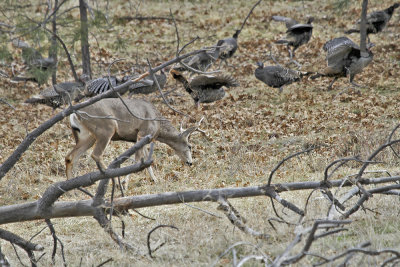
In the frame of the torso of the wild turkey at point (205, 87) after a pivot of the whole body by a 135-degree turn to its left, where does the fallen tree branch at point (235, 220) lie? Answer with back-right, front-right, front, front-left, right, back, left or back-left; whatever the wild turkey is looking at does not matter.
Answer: front-right

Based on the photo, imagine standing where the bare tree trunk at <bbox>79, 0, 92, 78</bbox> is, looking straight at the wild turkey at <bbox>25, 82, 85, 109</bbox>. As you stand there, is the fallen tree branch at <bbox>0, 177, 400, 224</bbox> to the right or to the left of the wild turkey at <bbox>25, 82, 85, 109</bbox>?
left

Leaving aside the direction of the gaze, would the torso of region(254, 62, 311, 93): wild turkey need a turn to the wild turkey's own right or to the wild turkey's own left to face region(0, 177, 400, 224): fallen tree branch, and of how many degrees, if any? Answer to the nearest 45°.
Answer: approximately 90° to the wild turkey's own left

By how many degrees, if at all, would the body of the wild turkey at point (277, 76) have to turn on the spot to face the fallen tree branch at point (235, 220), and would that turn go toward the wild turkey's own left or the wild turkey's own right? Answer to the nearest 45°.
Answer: approximately 90° to the wild turkey's own left

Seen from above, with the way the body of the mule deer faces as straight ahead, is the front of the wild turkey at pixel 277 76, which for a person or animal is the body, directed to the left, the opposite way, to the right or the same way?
the opposite way

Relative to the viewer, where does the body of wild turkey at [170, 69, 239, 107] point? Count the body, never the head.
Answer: to the viewer's left

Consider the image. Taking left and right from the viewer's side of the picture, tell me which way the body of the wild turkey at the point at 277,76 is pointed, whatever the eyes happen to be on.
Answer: facing to the left of the viewer

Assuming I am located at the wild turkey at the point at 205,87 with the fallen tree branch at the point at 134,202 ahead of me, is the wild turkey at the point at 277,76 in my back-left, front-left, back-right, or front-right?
back-left

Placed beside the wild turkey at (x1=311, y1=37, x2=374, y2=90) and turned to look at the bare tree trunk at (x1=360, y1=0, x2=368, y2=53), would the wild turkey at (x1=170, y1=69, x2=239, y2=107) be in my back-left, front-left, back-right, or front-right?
back-left

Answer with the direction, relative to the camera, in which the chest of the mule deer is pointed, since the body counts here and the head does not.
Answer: to the viewer's right

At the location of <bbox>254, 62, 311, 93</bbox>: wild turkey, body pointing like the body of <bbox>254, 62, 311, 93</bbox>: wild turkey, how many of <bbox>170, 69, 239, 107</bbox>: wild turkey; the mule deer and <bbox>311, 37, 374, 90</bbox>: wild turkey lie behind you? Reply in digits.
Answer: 1

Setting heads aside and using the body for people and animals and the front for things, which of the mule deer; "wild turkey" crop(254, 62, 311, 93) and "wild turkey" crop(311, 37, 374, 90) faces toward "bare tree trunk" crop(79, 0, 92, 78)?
"wild turkey" crop(254, 62, 311, 93)

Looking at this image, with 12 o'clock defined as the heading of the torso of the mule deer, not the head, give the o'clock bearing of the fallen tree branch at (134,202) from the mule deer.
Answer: The fallen tree branch is roughly at 3 o'clock from the mule deer.

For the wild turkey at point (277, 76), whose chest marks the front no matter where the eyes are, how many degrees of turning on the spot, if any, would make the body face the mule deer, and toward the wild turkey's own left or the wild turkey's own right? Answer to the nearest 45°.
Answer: approximately 45° to the wild turkey's own left
